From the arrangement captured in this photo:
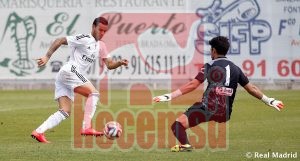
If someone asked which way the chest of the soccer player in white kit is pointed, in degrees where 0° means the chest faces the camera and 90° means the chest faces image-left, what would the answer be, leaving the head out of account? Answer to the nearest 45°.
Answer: approximately 315°

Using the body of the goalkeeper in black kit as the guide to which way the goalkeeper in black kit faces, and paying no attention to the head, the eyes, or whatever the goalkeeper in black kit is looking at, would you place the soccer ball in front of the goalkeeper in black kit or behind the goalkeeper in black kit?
in front

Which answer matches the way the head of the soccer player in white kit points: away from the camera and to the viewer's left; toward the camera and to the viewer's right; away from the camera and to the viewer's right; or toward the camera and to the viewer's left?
toward the camera and to the viewer's right
